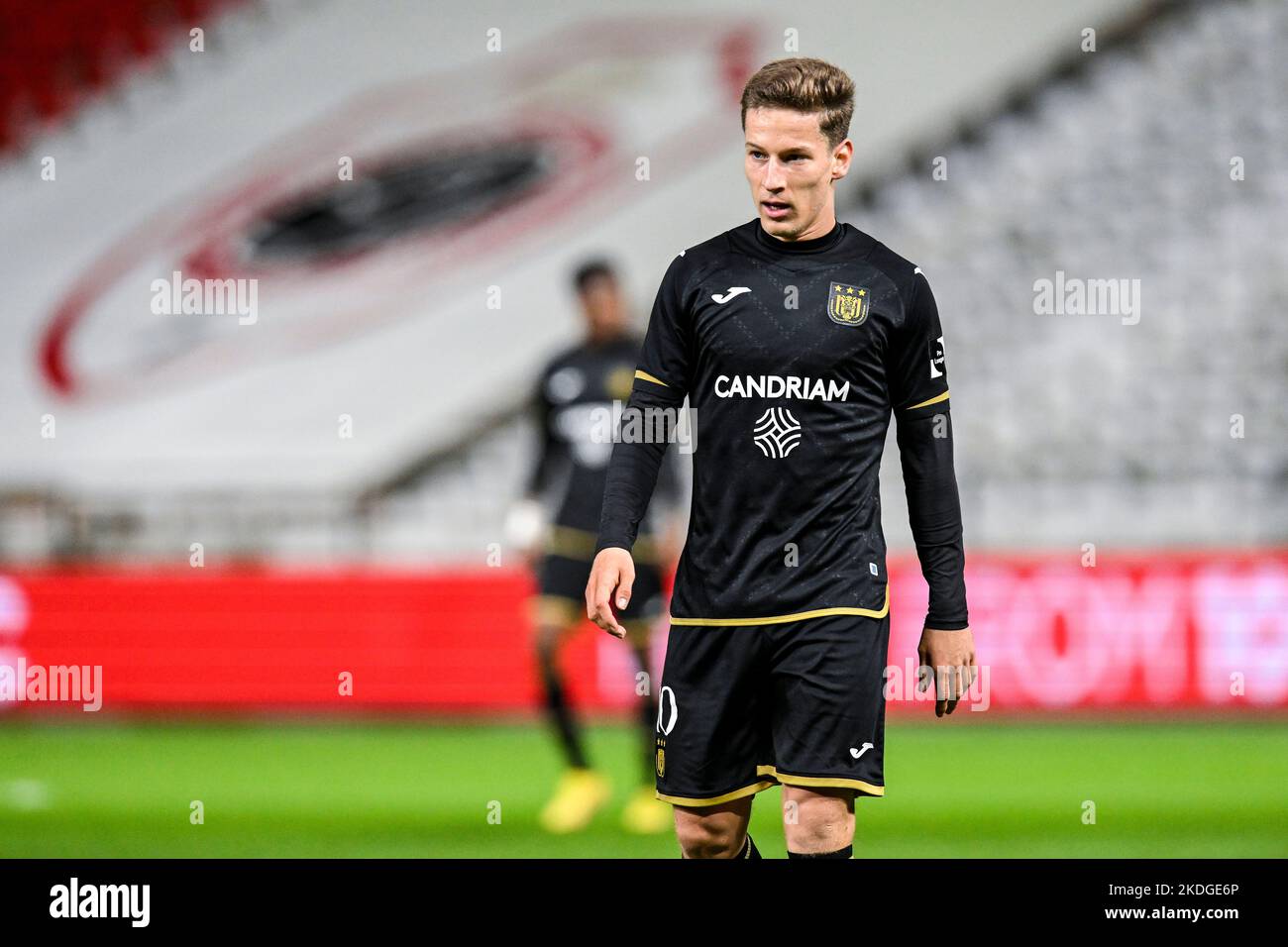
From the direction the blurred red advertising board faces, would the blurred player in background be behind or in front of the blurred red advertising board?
in front

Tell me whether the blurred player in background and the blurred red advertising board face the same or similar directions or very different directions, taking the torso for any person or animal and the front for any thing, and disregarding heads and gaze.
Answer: same or similar directions

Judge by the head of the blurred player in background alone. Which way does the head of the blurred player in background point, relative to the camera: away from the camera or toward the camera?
toward the camera

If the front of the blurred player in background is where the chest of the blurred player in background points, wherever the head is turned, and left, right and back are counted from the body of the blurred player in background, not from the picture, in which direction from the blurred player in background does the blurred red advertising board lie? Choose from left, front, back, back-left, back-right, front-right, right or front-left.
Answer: back

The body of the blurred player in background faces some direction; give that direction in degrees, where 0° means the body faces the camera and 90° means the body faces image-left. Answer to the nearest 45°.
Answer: approximately 0°

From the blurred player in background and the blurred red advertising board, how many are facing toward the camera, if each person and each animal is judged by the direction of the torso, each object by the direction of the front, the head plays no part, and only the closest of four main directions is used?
2

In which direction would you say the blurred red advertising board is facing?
toward the camera
